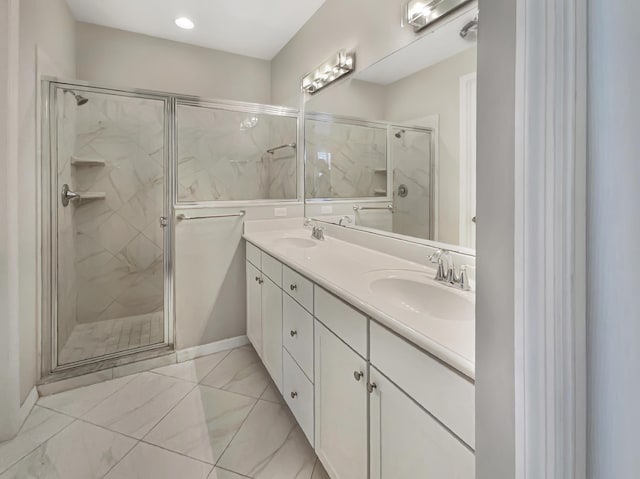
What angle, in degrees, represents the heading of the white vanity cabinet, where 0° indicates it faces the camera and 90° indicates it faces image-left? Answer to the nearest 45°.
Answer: approximately 45°

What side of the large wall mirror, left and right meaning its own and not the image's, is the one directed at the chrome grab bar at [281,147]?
right

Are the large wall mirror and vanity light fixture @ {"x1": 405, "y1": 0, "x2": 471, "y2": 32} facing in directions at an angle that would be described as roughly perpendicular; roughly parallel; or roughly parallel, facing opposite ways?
roughly parallel

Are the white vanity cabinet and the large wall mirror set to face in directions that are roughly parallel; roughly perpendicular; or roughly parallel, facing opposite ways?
roughly parallel

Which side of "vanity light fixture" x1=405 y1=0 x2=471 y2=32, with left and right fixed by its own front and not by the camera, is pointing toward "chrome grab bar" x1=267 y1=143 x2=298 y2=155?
right

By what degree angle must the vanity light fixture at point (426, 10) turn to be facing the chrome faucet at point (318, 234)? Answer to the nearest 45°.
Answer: approximately 90° to its right

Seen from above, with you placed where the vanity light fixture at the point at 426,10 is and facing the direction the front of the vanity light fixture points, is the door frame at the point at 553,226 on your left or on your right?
on your left

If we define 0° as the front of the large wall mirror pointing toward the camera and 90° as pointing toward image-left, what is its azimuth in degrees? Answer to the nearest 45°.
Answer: approximately 45°
